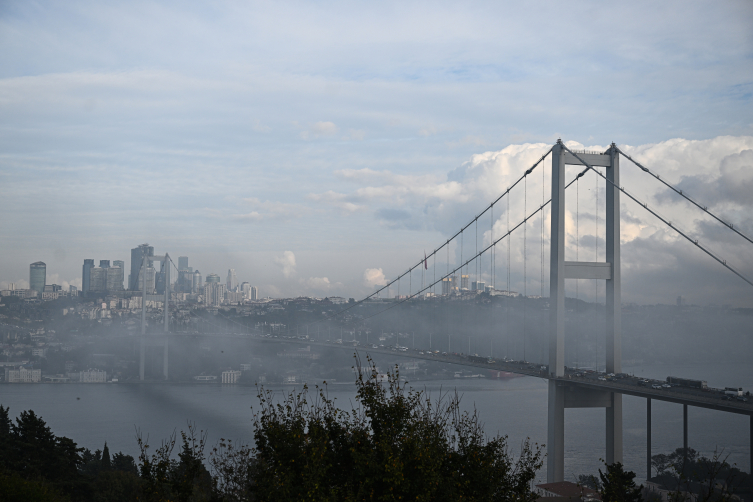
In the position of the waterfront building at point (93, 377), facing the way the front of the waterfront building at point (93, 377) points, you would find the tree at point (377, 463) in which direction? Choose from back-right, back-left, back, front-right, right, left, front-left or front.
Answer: front

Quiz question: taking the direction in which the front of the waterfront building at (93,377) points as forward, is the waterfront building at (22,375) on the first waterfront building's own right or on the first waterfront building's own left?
on the first waterfront building's own right

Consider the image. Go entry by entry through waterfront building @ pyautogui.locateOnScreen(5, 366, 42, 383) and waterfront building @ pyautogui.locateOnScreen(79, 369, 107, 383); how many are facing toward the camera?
2

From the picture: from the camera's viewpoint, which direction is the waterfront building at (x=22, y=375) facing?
toward the camera

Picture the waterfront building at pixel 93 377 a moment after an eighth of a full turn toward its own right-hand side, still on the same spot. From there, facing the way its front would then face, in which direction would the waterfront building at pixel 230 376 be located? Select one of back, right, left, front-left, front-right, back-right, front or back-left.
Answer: left

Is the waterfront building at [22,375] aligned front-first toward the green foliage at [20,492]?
yes

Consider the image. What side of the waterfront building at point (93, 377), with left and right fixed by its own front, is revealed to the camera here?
front

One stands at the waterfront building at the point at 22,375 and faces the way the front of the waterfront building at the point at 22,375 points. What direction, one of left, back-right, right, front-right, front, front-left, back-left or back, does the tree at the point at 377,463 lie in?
front

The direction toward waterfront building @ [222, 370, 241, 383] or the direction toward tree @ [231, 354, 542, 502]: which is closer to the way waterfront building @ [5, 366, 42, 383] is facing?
the tree

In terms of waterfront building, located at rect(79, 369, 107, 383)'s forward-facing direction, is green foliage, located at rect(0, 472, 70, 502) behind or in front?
in front

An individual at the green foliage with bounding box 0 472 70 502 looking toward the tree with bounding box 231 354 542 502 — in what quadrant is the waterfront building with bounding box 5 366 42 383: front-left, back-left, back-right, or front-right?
back-left
